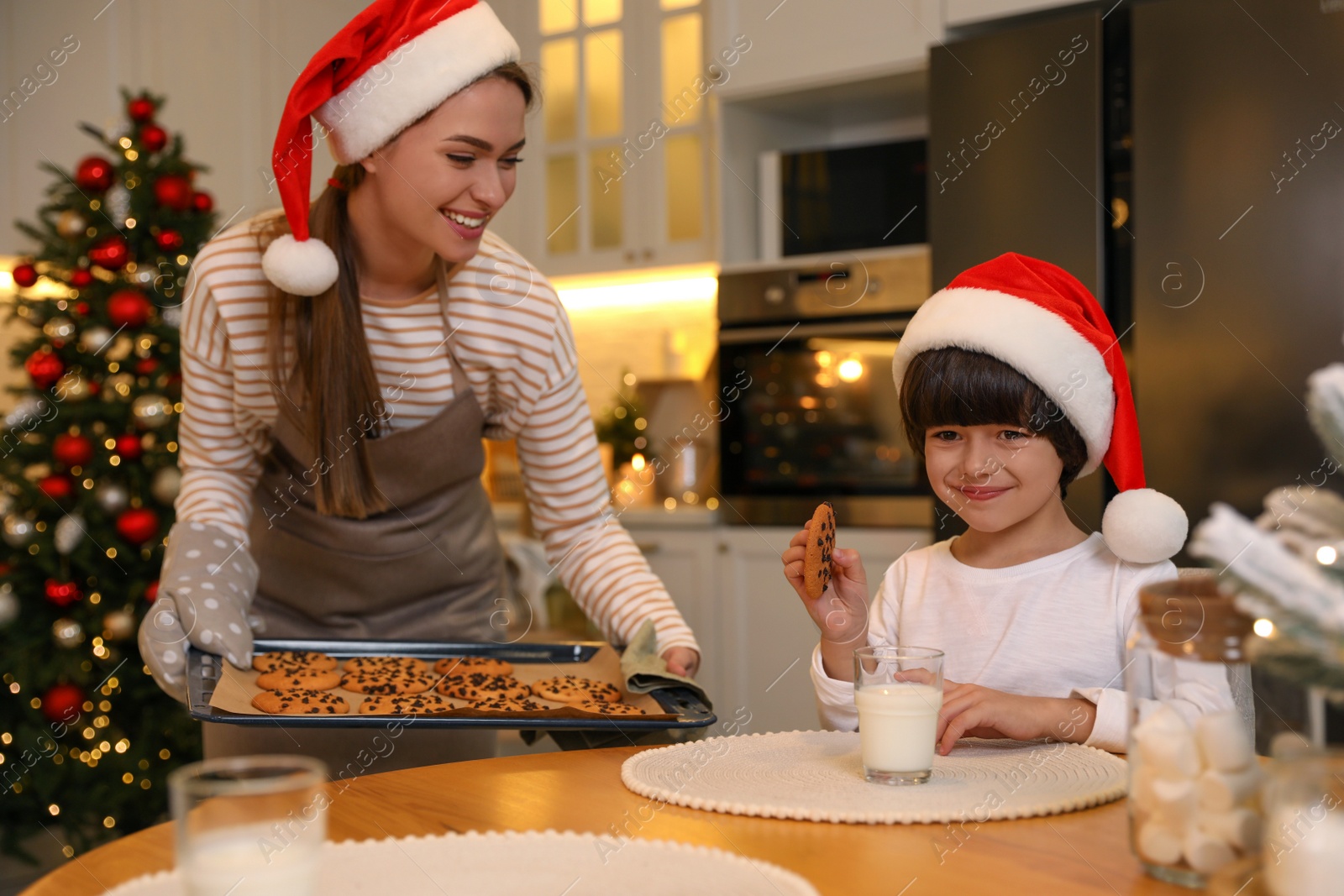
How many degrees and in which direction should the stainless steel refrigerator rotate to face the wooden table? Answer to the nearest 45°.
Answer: approximately 45° to its left

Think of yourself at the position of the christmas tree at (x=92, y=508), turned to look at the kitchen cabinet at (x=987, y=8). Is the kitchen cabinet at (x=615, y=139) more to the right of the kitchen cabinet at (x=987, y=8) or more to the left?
left

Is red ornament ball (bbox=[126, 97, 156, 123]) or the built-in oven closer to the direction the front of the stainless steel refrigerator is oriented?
the red ornament ball

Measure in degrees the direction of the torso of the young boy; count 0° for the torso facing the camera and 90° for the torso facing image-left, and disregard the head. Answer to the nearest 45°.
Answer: approximately 45°

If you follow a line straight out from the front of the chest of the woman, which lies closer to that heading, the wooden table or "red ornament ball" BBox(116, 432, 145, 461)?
the wooden table

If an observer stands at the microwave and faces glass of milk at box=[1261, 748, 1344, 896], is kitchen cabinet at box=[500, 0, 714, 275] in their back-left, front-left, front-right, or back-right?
back-right
